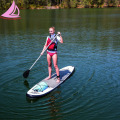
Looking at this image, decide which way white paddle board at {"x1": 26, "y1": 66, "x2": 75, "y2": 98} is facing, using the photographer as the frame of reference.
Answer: facing the viewer and to the left of the viewer
